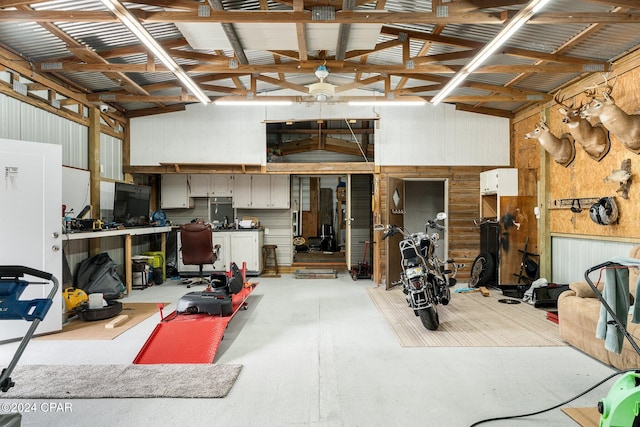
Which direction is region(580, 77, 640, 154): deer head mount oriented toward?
to the viewer's left

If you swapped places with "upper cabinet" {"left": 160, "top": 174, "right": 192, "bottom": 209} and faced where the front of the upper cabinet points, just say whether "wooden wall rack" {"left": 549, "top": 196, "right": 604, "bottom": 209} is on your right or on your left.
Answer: on your left

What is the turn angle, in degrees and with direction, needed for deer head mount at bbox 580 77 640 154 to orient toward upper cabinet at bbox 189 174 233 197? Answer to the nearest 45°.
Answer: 0° — it already faces it

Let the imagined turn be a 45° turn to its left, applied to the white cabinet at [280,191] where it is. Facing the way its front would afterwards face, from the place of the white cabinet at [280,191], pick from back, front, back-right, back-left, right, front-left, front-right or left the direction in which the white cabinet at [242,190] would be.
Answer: back-right

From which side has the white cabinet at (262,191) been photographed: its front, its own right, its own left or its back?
front

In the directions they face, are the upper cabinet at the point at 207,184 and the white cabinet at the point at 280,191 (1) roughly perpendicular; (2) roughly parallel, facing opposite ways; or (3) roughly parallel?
roughly parallel

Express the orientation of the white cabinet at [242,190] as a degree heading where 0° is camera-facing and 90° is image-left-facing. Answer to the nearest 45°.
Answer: approximately 0°

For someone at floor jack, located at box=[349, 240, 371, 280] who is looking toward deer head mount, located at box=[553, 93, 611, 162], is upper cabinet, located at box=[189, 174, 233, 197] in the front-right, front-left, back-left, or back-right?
back-right

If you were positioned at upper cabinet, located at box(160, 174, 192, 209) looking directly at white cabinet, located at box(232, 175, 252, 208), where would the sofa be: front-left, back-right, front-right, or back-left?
front-right

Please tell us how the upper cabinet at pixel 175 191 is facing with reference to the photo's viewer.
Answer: facing the viewer

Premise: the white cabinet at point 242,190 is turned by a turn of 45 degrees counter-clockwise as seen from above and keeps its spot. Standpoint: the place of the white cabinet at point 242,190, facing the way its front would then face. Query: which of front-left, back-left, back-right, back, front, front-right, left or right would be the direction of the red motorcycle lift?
front-right

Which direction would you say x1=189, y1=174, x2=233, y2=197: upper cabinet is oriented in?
toward the camera

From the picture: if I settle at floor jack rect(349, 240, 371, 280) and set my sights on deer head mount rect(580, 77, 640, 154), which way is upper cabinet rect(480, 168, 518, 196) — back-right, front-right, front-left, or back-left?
front-left

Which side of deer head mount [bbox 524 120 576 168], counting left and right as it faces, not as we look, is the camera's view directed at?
left

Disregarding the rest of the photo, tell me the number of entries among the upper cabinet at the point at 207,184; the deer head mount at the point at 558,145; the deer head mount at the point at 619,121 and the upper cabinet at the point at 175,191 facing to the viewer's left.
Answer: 2

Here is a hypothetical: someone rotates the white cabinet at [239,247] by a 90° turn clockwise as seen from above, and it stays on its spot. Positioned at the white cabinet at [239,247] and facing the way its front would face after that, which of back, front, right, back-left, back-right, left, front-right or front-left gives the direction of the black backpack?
front-left
